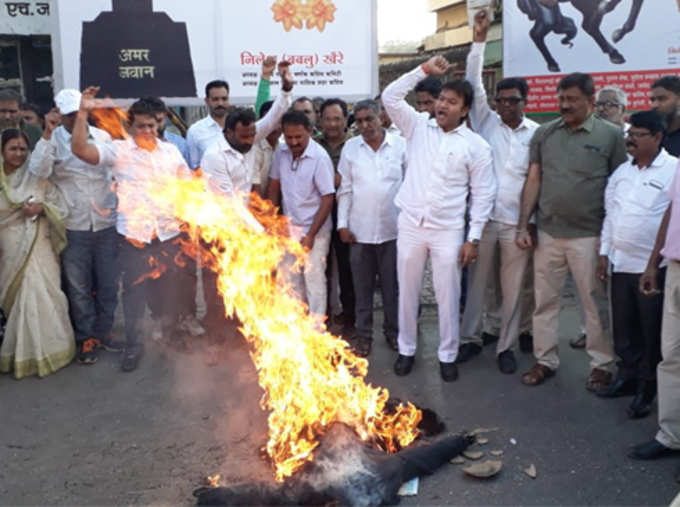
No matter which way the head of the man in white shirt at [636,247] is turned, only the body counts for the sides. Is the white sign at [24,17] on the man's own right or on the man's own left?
on the man's own right

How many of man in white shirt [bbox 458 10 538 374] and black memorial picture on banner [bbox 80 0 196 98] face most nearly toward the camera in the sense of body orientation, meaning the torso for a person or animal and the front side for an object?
2

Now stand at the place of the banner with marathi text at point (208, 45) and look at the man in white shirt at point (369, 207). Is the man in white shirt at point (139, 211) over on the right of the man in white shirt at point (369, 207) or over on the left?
right

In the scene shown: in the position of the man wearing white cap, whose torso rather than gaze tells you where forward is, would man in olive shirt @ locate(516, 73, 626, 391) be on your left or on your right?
on your left

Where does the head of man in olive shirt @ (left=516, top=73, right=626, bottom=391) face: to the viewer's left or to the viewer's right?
to the viewer's left

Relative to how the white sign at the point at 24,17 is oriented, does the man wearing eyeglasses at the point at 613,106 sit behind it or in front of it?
in front

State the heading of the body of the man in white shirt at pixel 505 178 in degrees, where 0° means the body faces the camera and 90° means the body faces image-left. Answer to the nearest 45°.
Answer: approximately 0°

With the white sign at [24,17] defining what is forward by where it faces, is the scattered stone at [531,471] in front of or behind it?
in front
